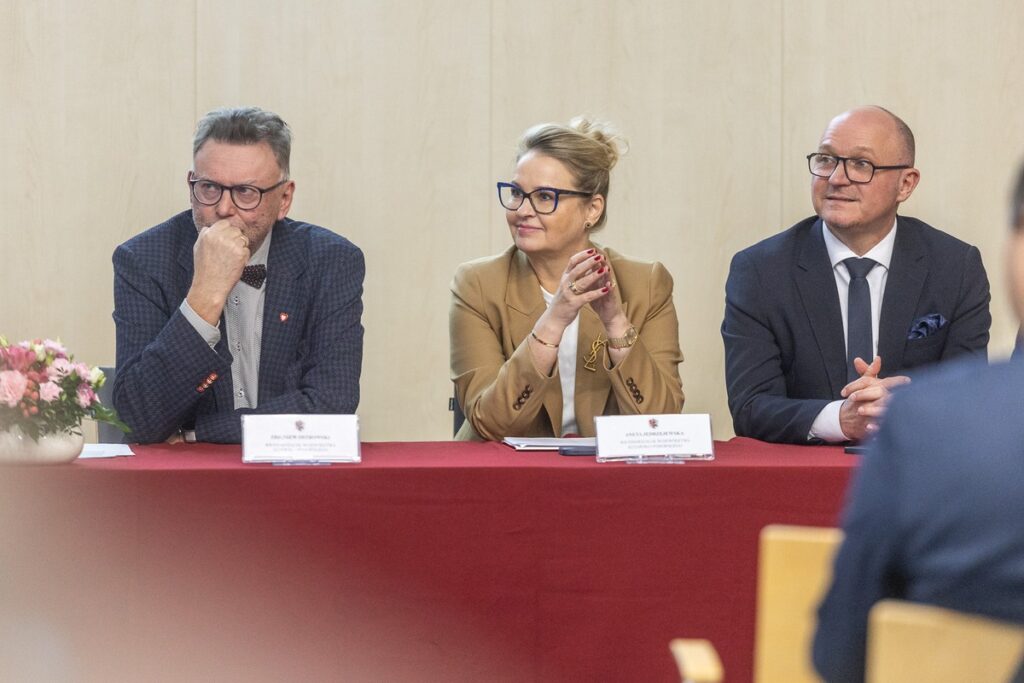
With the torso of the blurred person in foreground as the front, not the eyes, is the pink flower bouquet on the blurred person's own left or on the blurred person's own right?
on the blurred person's own left

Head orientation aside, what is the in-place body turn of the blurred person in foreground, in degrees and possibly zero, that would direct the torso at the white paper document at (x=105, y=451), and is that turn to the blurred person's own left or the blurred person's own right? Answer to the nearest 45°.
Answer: approximately 45° to the blurred person's own left

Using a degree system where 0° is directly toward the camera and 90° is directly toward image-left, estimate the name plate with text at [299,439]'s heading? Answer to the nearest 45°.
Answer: approximately 0°

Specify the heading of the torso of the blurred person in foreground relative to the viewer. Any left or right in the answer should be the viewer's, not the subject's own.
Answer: facing away from the viewer

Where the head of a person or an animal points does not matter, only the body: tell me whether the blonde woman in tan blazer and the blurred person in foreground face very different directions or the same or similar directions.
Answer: very different directions

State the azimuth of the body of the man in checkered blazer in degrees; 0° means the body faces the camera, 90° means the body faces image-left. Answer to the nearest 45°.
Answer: approximately 0°

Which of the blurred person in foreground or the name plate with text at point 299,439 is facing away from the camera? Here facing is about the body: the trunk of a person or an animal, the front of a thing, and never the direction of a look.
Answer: the blurred person in foreground

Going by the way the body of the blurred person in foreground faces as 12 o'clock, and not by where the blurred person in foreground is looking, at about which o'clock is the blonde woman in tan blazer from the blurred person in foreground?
The blonde woman in tan blazer is roughly at 11 o'clock from the blurred person in foreground.
